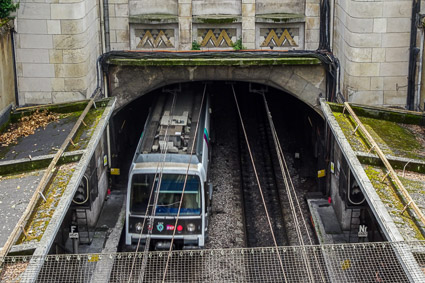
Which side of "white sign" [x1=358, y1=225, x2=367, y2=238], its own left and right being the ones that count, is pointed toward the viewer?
front

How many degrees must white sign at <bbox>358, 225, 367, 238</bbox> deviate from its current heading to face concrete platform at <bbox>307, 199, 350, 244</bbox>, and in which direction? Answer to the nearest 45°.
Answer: approximately 135° to its right

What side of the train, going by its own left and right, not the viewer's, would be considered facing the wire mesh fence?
front

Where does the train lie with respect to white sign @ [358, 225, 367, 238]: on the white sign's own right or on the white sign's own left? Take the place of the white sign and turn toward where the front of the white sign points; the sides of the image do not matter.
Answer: on the white sign's own right

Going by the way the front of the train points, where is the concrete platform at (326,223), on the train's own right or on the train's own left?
on the train's own left

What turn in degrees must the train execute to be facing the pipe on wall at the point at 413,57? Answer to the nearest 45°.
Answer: approximately 90° to its left

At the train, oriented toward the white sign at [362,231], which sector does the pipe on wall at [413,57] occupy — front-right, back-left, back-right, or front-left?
front-left

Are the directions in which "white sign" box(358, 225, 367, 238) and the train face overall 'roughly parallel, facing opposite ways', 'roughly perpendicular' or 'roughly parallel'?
roughly parallel

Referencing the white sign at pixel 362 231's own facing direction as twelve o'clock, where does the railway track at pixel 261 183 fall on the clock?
The railway track is roughly at 5 o'clock from the white sign.

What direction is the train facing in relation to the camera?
toward the camera

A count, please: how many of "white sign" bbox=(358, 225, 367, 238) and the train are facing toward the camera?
2
